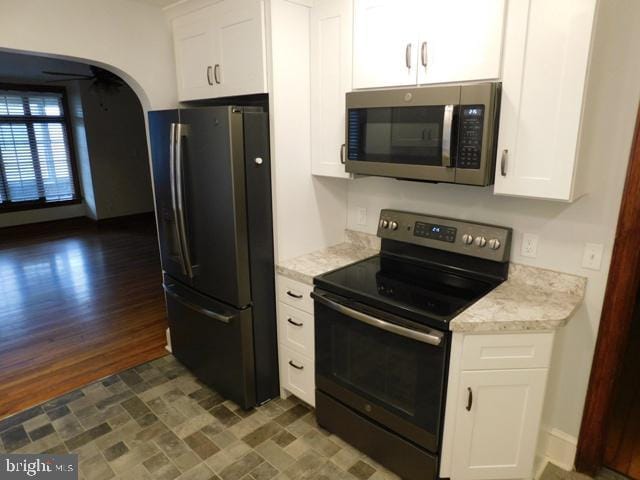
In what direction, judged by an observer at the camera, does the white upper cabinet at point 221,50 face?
facing the viewer and to the left of the viewer

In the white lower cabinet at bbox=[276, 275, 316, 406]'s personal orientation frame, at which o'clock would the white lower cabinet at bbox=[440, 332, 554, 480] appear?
the white lower cabinet at bbox=[440, 332, 554, 480] is roughly at 9 o'clock from the white lower cabinet at bbox=[276, 275, 316, 406].

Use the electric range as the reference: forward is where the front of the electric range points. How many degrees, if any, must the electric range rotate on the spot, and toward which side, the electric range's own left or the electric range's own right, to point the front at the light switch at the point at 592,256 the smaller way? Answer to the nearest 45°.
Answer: approximately 135° to the electric range's own left

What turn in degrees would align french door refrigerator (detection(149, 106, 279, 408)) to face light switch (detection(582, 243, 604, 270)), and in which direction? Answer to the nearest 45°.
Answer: approximately 90° to its left

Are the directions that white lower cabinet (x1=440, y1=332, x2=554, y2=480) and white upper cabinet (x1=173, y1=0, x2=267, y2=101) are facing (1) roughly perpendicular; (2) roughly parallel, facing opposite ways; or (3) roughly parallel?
roughly parallel

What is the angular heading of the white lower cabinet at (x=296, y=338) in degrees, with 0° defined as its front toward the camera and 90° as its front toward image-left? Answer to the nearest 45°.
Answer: approximately 45°

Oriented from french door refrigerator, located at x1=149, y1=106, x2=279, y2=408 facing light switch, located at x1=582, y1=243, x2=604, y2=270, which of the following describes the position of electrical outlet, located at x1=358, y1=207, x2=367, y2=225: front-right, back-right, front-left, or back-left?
front-left

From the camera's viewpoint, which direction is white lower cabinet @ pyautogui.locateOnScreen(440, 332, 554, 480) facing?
toward the camera

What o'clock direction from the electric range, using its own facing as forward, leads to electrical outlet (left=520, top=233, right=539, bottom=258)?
The electrical outlet is roughly at 7 o'clock from the electric range.

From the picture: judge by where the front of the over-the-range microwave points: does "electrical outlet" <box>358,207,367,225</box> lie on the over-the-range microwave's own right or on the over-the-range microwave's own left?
on the over-the-range microwave's own right

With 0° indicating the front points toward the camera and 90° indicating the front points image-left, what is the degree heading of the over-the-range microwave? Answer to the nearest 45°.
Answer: approximately 45°

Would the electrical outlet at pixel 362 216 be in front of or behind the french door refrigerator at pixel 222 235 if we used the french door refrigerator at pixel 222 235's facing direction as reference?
behind

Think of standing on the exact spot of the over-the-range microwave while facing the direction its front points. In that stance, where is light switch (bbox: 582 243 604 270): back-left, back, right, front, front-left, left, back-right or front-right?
back-left

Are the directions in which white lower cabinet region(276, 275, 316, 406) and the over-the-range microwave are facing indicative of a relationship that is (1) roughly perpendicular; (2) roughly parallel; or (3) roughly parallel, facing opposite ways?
roughly parallel
